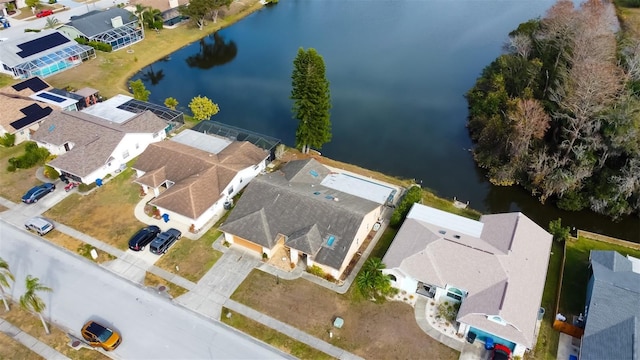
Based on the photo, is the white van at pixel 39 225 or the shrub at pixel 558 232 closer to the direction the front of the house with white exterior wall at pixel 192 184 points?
the white van

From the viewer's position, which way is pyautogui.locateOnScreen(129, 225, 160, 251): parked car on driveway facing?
facing away from the viewer and to the right of the viewer

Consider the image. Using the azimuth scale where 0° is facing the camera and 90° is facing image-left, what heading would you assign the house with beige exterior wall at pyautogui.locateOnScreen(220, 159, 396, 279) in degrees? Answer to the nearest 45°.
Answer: approximately 45°

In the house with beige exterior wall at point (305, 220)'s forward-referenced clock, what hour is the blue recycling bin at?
The blue recycling bin is roughly at 9 o'clock from the house with beige exterior wall.

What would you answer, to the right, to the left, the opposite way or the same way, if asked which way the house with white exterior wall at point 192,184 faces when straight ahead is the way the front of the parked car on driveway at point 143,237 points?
the opposite way

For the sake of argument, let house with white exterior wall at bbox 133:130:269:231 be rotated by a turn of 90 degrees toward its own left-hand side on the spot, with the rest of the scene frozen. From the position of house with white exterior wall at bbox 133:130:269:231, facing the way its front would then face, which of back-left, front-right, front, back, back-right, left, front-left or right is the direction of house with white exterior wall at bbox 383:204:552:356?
front

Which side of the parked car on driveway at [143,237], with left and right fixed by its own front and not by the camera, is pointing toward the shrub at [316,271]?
right

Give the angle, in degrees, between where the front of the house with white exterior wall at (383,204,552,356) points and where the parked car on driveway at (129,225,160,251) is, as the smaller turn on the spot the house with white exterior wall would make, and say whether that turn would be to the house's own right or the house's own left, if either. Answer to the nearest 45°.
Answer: approximately 90° to the house's own right

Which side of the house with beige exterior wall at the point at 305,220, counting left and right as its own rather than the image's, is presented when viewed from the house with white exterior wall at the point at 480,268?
left

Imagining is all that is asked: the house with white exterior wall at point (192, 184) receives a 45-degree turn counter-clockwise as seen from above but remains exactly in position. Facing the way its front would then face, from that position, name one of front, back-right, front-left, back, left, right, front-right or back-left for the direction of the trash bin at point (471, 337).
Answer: front-left

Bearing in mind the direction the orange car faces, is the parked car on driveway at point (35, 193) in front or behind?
behind

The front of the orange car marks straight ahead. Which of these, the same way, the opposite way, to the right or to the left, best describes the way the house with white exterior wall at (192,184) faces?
to the right

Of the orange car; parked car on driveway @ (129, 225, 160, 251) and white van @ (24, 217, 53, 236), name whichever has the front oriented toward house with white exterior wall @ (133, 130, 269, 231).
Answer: the parked car on driveway

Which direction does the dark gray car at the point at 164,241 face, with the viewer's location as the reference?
facing away from the viewer and to the right of the viewer
